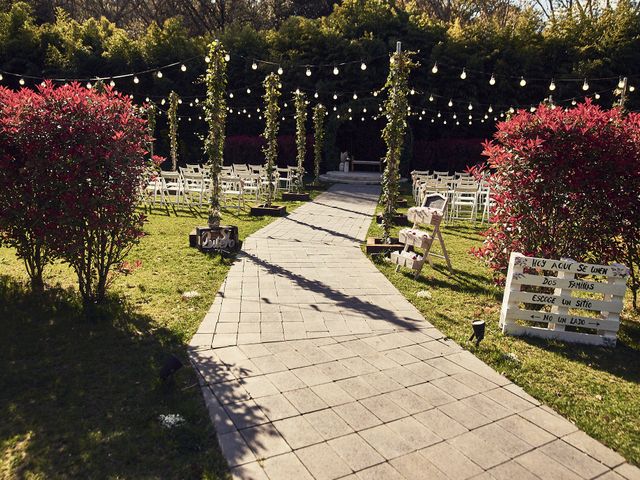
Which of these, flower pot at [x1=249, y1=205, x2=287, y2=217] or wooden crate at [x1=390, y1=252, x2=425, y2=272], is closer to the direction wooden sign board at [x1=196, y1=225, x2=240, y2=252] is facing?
the wooden crate

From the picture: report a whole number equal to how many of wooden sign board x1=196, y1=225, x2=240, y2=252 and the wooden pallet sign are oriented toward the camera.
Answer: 2

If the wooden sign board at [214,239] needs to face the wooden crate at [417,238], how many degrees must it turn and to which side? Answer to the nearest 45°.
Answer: approximately 45° to its left

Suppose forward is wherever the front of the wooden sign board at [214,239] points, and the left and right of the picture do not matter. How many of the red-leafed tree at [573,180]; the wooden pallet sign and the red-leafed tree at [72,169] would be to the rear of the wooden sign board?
0

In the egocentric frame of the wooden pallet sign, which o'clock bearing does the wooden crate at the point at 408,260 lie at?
The wooden crate is roughly at 4 o'clock from the wooden pallet sign.

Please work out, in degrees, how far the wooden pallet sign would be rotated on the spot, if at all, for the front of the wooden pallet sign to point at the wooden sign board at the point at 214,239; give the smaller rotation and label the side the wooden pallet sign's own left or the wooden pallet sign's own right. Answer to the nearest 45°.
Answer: approximately 90° to the wooden pallet sign's own right

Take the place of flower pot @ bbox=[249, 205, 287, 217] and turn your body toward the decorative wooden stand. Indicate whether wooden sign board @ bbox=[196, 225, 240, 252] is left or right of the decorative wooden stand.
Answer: right

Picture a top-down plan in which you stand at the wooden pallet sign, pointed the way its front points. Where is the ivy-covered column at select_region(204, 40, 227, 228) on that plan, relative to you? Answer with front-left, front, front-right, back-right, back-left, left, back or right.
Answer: right

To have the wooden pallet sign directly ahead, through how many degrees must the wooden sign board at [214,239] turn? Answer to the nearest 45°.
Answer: approximately 45° to its left

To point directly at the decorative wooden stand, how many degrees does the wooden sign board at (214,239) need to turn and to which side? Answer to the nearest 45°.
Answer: approximately 45° to its left

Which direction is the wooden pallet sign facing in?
toward the camera

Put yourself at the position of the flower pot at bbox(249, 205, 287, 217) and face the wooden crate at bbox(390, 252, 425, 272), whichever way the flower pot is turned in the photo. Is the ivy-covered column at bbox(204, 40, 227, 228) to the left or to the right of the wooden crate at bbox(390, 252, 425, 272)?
right

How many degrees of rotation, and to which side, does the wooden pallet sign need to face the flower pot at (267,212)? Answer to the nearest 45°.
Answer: approximately 135° to its right
